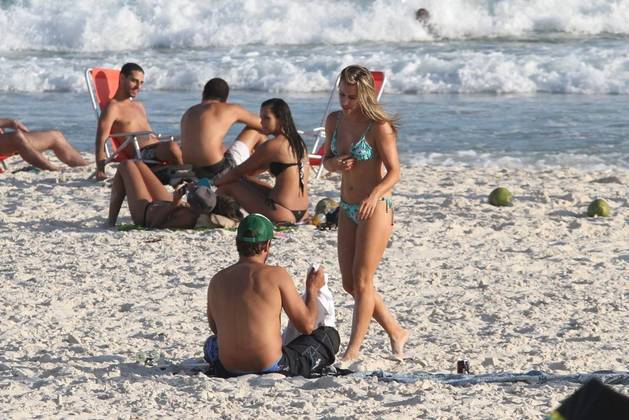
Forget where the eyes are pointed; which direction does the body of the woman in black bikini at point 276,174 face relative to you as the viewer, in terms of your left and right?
facing away from the viewer and to the left of the viewer

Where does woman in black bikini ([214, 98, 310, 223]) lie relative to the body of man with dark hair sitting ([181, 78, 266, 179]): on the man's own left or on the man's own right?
on the man's own right

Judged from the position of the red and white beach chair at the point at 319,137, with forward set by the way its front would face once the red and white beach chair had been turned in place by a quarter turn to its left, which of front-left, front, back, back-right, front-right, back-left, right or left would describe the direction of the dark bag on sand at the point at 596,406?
front-right

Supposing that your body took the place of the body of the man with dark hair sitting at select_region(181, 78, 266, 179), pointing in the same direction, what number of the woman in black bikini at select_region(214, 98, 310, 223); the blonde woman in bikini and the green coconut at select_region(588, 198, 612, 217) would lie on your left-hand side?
0

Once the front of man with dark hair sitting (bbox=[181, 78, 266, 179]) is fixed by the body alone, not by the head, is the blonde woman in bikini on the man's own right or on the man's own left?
on the man's own right

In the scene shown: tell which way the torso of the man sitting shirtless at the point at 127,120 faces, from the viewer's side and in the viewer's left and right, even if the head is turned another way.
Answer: facing the viewer and to the right of the viewer

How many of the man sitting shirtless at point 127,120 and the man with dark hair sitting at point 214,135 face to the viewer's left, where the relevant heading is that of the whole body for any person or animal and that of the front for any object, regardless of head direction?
0

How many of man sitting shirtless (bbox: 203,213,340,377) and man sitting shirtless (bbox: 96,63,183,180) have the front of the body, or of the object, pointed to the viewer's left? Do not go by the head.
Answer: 0

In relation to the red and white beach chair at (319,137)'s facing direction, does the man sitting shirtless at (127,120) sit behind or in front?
in front

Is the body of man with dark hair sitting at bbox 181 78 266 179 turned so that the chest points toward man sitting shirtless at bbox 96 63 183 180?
no

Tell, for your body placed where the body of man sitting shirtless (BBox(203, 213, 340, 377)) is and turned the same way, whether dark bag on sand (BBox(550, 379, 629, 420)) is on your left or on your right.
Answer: on your right

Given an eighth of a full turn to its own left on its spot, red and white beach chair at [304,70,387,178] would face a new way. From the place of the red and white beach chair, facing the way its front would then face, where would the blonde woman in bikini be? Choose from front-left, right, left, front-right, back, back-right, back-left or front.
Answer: front

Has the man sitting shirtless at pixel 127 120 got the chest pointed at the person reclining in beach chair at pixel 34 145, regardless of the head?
no
